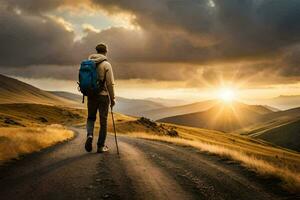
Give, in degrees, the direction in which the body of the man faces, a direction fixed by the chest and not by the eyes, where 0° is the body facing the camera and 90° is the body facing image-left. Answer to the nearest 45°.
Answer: approximately 225°
